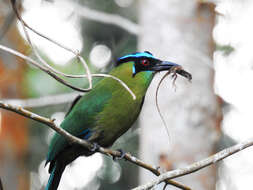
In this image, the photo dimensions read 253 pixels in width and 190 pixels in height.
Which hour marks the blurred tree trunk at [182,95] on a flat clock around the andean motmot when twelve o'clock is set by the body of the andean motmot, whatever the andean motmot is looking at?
The blurred tree trunk is roughly at 10 o'clock from the andean motmot.

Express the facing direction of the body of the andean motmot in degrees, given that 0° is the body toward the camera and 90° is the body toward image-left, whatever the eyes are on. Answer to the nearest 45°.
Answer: approximately 270°

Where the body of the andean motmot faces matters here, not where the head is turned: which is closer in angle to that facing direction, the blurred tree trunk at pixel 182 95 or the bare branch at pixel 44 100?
the blurred tree trunk
